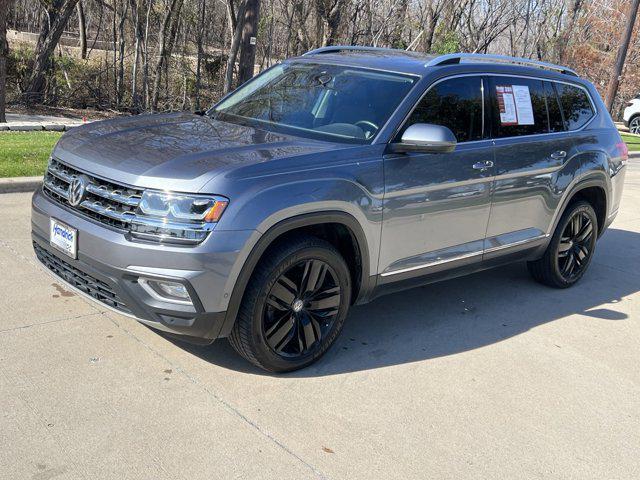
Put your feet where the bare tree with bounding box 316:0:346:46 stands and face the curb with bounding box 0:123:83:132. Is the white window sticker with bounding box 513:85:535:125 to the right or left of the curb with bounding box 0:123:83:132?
left

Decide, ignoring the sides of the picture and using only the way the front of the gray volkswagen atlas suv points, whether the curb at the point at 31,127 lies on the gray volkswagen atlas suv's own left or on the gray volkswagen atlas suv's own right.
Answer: on the gray volkswagen atlas suv's own right

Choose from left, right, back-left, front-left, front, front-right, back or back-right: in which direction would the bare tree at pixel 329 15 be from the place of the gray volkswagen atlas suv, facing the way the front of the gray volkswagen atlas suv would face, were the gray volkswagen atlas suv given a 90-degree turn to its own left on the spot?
back-left

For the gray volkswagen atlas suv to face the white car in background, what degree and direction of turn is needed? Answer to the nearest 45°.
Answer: approximately 180°

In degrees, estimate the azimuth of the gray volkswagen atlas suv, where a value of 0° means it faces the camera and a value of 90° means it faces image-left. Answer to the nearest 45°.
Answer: approximately 45°
